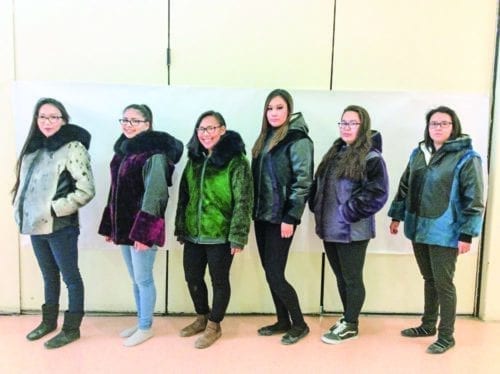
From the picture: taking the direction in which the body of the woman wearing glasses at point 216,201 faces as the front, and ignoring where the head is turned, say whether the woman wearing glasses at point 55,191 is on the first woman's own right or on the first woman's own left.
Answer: on the first woman's own right

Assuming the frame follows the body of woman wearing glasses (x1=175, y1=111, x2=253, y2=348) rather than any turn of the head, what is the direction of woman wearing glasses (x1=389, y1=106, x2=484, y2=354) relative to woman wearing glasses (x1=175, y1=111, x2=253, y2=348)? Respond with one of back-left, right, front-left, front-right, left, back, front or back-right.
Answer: back-left
